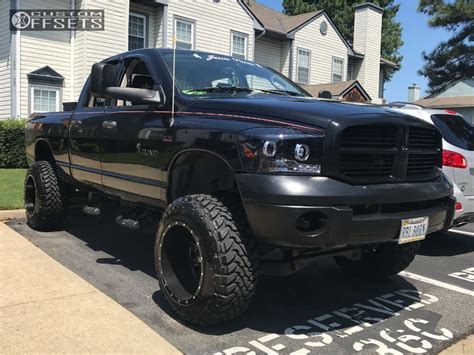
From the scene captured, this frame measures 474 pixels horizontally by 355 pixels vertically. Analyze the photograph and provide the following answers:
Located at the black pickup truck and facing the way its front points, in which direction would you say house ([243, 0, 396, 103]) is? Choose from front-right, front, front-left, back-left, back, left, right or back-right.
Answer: back-left

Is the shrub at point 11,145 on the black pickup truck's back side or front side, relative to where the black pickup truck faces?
on the back side

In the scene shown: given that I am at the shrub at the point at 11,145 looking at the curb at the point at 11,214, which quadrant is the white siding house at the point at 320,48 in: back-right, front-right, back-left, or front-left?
back-left

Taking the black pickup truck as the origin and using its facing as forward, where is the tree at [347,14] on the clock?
The tree is roughly at 8 o'clock from the black pickup truck.

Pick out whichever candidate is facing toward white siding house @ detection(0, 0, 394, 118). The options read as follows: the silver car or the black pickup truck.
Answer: the silver car

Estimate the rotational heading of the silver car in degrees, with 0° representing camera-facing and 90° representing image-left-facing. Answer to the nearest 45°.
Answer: approximately 135°

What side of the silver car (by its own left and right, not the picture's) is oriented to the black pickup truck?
left

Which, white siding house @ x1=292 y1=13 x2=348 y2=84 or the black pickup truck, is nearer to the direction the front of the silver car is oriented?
the white siding house

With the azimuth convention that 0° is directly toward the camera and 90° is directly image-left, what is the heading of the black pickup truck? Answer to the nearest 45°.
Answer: approximately 315°

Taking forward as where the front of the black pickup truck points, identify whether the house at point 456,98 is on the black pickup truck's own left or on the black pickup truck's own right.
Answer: on the black pickup truck's own left

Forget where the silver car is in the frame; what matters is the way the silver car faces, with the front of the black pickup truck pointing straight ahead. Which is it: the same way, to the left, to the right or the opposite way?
the opposite way

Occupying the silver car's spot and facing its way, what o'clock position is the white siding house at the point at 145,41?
The white siding house is roughly at 12 o'clock from the silver car.

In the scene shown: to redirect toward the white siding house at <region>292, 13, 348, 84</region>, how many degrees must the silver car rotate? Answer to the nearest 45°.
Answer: approximately 45° to its right

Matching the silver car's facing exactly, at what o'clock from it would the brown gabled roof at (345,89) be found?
The brown gabled roof is roughly at 1 o'clock from the silver car.
